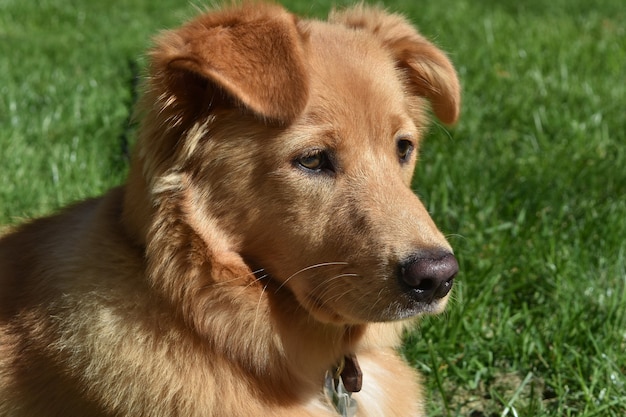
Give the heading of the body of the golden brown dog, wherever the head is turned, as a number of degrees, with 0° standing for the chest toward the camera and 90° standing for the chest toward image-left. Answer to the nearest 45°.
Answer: approximately 315°
